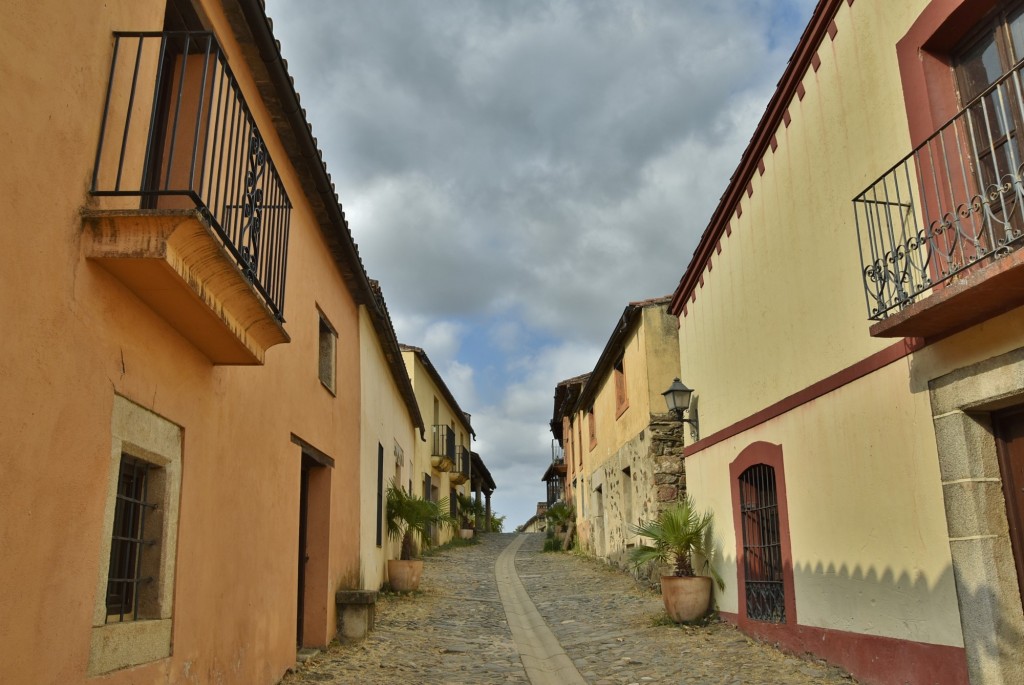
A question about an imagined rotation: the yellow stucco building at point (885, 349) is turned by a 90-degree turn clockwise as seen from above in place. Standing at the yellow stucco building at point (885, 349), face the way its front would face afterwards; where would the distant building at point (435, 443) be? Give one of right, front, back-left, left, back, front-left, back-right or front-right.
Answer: front

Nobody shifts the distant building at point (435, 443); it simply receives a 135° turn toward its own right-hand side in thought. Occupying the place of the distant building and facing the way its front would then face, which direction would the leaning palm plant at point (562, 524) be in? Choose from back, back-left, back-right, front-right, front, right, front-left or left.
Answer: left

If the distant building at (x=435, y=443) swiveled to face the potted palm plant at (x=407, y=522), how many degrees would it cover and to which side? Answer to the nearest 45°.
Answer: approximately 90° to its right

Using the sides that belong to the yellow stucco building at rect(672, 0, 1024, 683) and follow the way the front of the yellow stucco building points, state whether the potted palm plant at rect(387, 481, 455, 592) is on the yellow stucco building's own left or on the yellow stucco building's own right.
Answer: on the yellow stucco building's own right

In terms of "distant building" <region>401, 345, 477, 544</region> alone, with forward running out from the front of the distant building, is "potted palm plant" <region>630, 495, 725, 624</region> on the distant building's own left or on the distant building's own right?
on the distant building's own right

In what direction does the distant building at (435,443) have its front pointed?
to the viewer's right

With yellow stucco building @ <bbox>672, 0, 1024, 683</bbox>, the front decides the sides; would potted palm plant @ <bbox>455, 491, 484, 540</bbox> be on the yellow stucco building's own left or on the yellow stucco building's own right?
on the yellow stucco building's own right

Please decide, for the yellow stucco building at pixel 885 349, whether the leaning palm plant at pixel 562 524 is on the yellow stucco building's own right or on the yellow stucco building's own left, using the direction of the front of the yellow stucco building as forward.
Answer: on the yellow stucco building's own right
